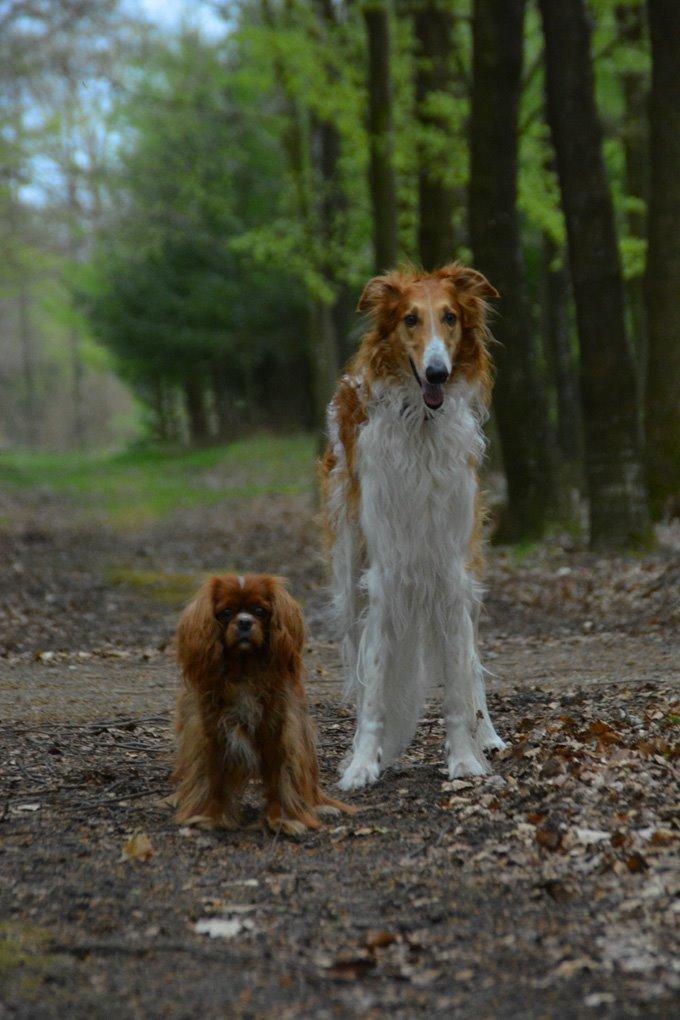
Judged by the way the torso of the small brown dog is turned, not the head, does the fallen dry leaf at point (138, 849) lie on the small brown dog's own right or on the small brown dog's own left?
on the small brown dog's own right

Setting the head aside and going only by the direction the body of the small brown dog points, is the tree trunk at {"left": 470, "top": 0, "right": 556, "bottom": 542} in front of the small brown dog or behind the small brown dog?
behind

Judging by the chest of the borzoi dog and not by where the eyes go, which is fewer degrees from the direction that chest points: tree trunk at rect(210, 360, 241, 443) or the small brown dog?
the small brown dog

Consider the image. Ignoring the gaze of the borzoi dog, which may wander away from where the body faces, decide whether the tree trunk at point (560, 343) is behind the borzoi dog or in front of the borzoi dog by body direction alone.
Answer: behind

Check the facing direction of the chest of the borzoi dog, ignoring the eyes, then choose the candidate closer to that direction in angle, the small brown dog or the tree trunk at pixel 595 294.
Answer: the small brown dog

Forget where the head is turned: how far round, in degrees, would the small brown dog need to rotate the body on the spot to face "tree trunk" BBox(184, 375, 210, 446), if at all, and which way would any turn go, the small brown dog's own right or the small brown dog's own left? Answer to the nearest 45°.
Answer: approximately 180°

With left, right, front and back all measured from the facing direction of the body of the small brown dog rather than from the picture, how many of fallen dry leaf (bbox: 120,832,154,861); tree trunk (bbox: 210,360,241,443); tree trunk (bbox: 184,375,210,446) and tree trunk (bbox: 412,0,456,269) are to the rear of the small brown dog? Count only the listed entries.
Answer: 3

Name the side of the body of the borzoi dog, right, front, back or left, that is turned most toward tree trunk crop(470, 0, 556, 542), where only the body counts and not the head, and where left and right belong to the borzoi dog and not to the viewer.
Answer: back

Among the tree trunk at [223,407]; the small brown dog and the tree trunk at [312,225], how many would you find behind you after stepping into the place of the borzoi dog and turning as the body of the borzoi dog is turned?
2

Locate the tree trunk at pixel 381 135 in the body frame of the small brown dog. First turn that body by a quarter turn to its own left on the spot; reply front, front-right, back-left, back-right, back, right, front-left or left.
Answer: left

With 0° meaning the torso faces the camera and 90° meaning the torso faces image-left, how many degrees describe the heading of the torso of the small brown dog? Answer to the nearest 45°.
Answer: approximately 0°

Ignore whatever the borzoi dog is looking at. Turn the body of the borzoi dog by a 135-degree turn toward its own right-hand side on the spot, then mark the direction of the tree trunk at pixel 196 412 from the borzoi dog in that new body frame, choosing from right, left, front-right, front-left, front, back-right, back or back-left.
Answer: front-right

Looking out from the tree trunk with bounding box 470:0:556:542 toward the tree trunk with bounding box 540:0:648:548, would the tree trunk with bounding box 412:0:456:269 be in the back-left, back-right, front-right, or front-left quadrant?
back-left

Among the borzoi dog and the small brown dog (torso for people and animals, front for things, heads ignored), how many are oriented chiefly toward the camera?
2

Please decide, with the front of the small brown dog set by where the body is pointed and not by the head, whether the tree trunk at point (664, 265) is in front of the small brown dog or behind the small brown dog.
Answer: behind
